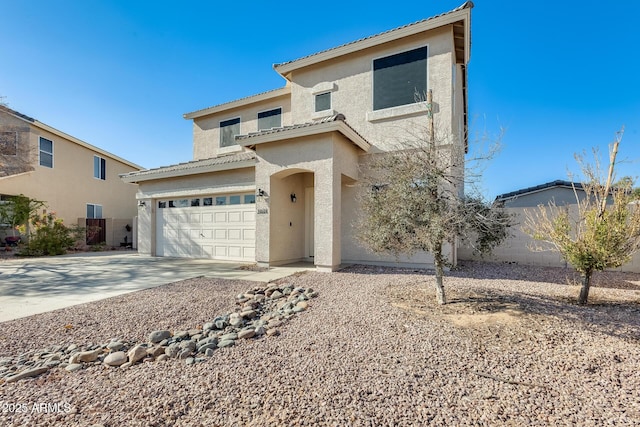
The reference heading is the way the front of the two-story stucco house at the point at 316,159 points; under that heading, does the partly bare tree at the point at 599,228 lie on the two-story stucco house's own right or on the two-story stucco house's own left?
on the two-story stucco house's own left

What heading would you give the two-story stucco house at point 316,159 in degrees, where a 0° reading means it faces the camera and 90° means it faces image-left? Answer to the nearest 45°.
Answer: approximately 45°

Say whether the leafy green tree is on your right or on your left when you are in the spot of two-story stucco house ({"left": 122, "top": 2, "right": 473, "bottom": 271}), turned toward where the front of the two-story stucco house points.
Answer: on your right

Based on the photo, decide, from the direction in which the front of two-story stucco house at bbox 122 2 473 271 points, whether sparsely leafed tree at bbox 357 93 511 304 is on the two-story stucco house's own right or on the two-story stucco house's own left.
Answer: on the two-story stucco house's own left

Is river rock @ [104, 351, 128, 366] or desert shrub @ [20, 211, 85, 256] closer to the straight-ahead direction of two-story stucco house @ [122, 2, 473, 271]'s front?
the river rock

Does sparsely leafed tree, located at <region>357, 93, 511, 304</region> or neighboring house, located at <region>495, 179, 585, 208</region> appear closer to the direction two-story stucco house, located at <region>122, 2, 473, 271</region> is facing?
the sparsely leafed tree
